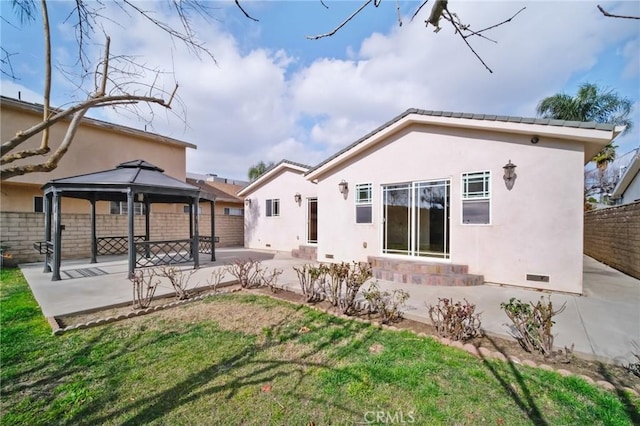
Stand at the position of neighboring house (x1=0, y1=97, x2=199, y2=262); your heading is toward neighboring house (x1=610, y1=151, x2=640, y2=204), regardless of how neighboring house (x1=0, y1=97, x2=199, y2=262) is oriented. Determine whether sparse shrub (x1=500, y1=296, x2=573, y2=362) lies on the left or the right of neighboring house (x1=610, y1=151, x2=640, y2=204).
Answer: right

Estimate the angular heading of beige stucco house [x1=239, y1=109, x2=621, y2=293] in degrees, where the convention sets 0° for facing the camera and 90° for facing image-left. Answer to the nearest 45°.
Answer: approximately 45°

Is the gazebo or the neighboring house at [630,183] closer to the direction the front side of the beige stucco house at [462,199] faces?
the gazebo

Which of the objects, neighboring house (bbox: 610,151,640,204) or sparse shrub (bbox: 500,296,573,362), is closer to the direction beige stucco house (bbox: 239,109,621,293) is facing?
the sparse shrub

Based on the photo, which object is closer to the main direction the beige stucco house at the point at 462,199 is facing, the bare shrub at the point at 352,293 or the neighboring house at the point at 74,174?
the bare shrub

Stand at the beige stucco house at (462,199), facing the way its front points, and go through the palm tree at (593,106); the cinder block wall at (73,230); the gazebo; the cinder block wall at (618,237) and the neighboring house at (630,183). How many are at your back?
3

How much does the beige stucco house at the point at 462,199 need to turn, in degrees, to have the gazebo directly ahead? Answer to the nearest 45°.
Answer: approximately 45° to its right

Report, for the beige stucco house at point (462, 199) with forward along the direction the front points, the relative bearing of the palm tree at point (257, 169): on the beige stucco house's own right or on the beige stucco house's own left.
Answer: on the beige stucco house's own right

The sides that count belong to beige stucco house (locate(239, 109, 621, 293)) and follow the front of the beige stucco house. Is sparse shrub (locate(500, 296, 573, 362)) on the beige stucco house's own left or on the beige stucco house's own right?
on the beige stucco house's own left

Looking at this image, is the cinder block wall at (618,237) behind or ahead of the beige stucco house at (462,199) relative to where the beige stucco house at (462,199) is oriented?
behind

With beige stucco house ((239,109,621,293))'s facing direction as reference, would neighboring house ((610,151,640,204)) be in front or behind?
behind
